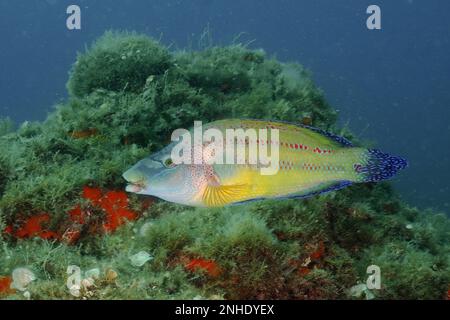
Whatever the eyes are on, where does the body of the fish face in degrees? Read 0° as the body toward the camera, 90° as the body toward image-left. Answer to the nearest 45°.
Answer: approximately 90°
